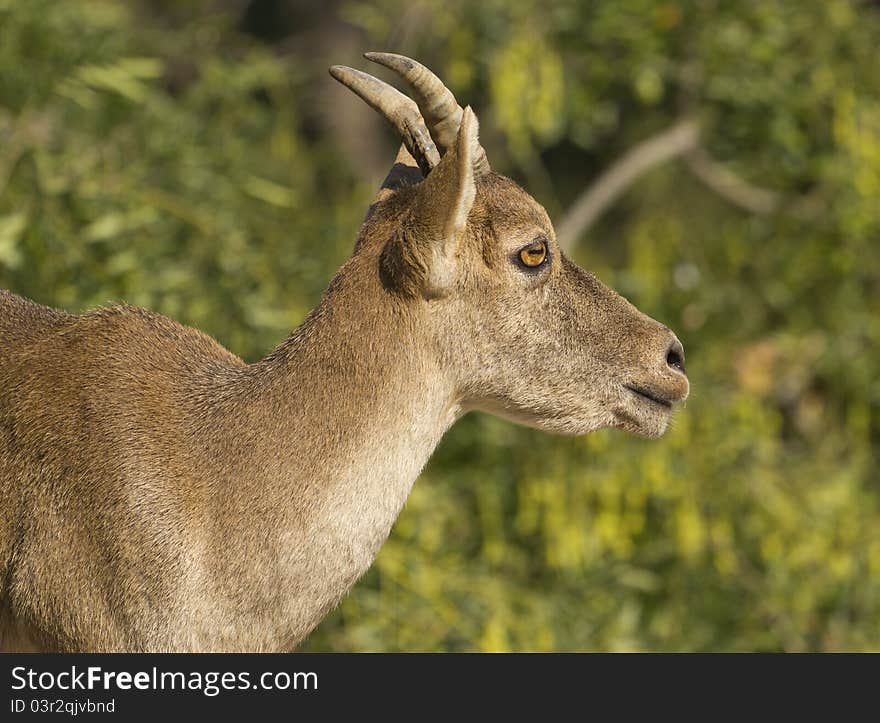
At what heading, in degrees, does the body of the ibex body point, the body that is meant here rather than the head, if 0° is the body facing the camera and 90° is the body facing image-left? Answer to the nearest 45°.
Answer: approximately 270°

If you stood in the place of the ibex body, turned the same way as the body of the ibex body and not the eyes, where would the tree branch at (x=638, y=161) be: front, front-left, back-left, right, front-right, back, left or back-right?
left
